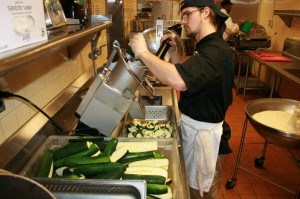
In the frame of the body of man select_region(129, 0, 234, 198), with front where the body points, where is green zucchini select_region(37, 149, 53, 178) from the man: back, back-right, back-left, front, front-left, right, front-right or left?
front-left

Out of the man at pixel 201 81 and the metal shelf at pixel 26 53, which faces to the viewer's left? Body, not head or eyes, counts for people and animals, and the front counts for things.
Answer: the man

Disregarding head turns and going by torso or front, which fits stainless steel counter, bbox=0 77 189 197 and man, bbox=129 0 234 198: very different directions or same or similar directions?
very different directions

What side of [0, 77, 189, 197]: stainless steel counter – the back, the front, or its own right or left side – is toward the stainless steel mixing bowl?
front

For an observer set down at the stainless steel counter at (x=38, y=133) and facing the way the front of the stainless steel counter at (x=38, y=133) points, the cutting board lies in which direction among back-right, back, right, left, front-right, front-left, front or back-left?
front-left

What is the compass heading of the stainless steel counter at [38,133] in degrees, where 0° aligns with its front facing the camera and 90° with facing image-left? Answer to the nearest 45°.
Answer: approximately 270°

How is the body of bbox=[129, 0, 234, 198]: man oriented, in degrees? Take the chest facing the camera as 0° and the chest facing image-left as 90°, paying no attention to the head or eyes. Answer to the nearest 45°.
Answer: approximately 90°

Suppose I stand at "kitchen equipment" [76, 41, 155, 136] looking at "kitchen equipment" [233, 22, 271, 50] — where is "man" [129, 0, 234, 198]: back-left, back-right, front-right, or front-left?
front-right

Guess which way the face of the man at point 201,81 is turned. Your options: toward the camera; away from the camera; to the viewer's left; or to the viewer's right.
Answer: to the viewer's left

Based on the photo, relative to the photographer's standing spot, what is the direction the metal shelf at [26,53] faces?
facing the viewer and to the right of the viewer

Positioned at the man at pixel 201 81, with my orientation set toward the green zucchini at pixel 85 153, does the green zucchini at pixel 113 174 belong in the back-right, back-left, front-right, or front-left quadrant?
front-left
